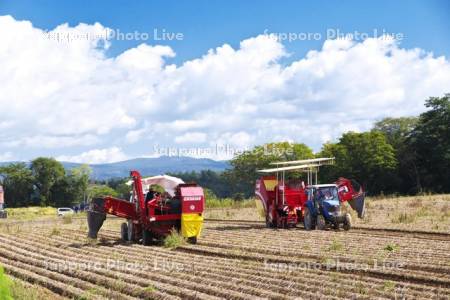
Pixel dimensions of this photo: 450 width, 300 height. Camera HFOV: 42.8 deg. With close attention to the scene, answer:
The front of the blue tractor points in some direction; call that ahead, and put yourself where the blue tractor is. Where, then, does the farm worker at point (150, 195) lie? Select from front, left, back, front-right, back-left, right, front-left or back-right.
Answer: right

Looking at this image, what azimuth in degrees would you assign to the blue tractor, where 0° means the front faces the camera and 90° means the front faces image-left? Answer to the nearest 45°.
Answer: approximately 315°

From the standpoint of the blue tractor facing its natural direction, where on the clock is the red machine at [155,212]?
The red machine is roughly at 3 o'clock from the blue tractor.
